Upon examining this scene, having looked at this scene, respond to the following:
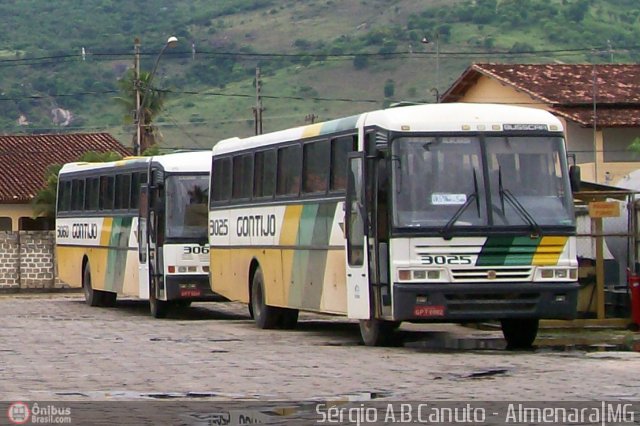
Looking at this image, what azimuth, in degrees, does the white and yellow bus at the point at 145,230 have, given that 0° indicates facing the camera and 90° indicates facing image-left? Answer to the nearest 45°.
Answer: approximately 315°
